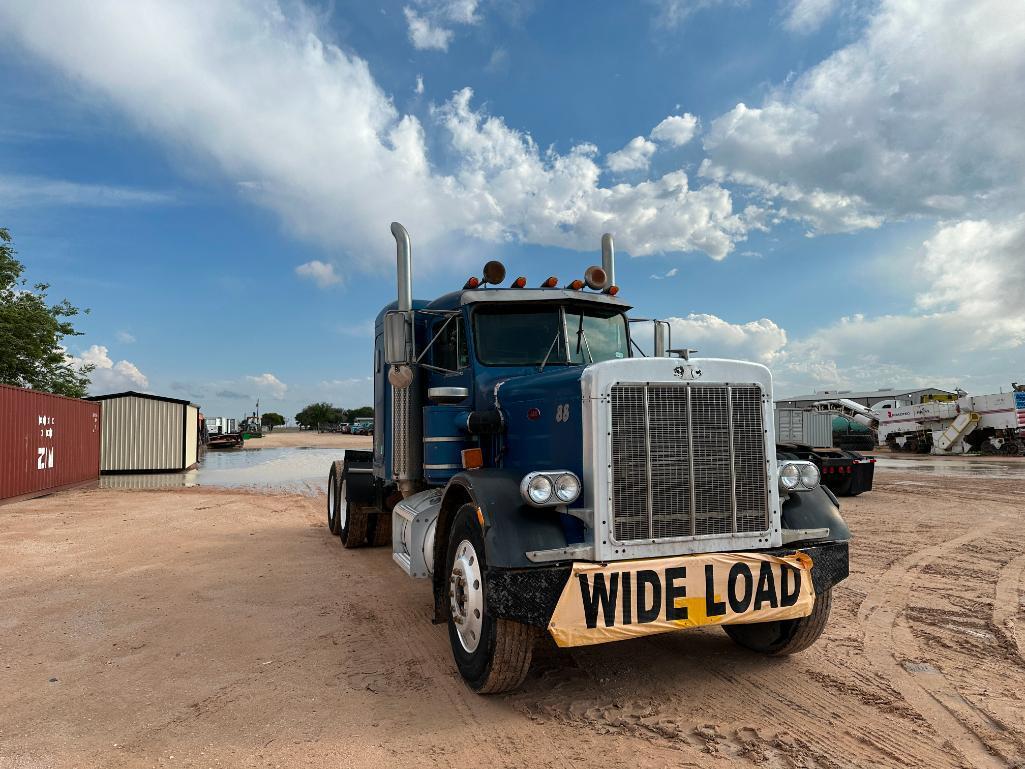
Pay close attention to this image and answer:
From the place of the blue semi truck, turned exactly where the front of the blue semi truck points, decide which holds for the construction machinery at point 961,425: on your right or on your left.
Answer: on your left

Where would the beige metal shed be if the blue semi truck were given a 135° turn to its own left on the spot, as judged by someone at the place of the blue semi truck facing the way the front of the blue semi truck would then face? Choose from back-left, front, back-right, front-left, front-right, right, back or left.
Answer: front-left

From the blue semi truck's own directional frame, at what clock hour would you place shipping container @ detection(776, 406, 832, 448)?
The shipping container is roughly at 8 o'clock from the blue semi truck.

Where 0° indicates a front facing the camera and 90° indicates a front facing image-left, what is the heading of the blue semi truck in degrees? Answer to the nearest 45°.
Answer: approximately 315°
